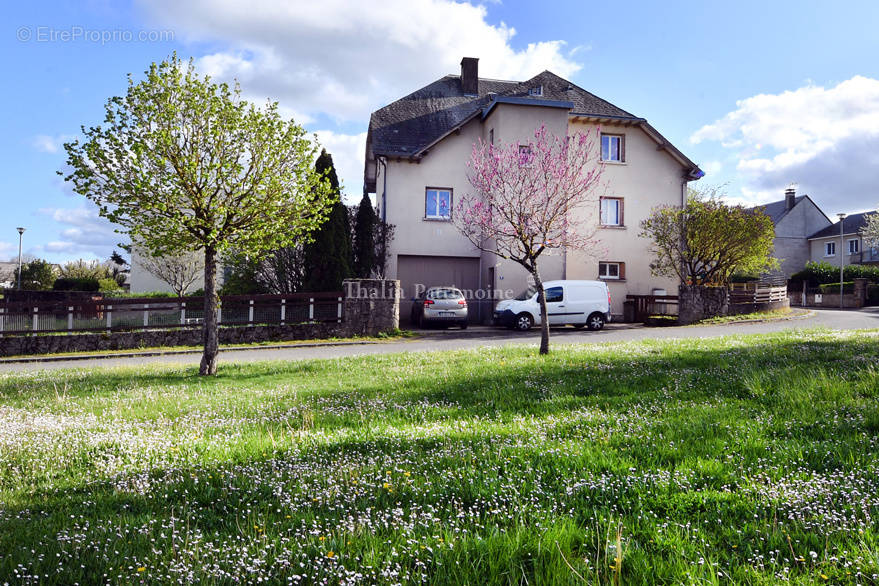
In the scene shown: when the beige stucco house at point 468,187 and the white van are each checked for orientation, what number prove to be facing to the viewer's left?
1

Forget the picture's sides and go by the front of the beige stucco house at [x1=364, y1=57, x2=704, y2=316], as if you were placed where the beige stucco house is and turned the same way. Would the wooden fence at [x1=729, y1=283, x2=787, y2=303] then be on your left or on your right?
on your left

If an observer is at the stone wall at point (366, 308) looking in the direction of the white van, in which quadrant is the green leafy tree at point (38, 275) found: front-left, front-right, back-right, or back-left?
back-left

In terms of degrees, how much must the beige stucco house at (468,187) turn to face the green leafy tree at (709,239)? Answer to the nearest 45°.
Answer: approximately 90° to its left

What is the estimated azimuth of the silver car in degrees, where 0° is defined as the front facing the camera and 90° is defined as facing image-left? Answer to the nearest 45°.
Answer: approximately 135°

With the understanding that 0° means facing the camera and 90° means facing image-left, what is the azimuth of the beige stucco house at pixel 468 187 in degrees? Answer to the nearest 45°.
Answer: approximately 0°

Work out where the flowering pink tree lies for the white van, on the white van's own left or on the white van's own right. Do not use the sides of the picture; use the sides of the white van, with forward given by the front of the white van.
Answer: on the white van's own left

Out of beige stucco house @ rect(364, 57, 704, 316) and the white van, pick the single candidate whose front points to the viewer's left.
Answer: the white van

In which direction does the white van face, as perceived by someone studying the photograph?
facing to the left of the viewer

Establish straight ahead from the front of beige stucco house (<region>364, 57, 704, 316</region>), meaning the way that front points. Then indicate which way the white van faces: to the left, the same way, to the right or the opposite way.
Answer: to the right
